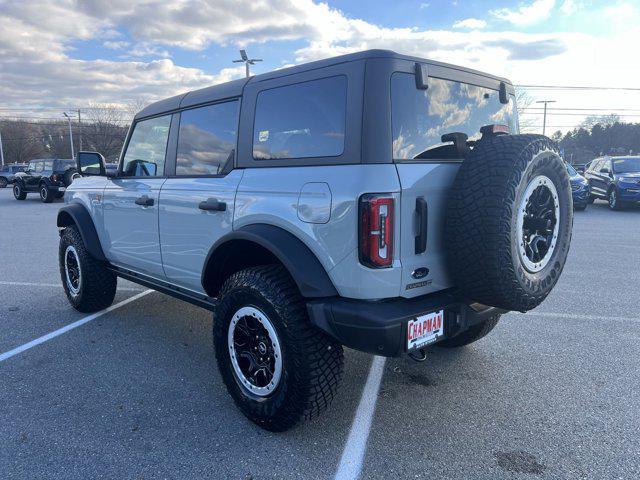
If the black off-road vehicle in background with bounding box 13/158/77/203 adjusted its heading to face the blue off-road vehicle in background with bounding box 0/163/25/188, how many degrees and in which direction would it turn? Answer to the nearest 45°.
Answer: approximately 45° to its right

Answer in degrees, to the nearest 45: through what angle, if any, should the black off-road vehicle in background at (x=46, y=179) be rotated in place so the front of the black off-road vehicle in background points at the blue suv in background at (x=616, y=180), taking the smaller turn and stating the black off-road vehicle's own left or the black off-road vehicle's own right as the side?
approximately 180°

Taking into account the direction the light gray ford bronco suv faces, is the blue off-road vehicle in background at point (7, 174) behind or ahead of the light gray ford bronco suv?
ahead

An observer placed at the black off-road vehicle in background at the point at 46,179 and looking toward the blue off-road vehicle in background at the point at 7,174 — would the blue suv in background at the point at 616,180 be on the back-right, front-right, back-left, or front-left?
back-right

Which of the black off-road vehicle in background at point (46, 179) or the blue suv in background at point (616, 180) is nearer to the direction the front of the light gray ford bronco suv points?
the black off-road vehicle in background

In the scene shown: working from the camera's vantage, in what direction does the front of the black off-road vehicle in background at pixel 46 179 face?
facing away from the viewer and to the left of the viewer

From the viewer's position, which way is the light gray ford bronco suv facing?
facing away from the viewer and to the left of the viewer

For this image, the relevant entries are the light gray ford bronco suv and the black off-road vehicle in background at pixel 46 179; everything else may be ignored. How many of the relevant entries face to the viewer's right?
0

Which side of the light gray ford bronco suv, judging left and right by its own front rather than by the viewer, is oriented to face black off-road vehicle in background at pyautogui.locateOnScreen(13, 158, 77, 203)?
front

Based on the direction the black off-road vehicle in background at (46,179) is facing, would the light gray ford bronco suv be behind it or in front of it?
behind

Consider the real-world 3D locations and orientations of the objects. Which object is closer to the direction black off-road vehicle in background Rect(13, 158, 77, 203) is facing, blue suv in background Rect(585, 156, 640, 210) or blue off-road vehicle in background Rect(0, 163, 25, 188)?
the blue off-road vehicle in background
